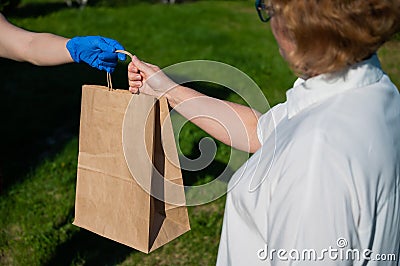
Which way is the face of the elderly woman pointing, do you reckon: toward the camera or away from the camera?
away from the camera

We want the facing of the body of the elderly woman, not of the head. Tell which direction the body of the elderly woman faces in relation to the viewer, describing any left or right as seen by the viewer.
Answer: facing away from the viewer and to the left of the viewer
